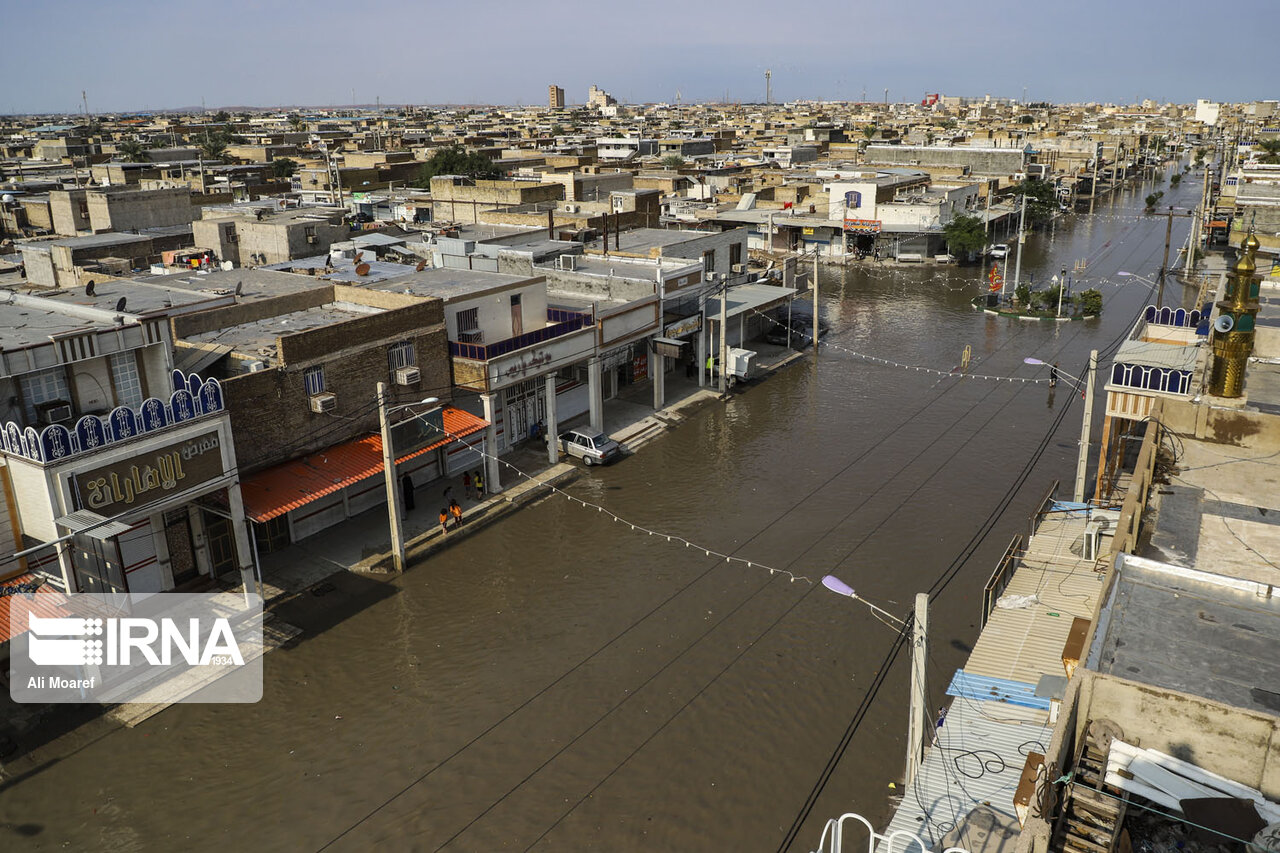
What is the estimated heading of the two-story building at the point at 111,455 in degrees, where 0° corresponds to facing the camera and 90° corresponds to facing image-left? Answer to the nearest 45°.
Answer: approximately 315°

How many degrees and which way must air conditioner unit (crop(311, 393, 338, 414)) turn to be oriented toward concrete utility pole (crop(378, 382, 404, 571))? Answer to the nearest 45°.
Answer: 0° — it already faces it

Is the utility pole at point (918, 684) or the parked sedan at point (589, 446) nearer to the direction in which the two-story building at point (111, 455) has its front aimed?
the utility pole

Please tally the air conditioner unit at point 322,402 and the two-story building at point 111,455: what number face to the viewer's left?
0

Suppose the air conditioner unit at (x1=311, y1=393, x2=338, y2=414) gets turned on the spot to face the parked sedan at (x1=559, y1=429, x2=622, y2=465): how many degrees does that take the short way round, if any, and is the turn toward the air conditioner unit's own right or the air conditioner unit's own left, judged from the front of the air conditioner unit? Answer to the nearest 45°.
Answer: approximately 90° to the air conditioner unit's own left

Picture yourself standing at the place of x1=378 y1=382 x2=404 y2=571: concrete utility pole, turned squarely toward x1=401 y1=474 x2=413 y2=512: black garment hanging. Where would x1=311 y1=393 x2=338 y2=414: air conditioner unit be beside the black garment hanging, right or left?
left

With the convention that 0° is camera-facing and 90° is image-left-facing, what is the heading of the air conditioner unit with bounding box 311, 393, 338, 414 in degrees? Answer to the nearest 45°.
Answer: approximately 315°

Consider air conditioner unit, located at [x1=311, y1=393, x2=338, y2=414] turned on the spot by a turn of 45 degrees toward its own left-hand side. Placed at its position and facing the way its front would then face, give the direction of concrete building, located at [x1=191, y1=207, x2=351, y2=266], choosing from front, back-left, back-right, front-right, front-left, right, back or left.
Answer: left

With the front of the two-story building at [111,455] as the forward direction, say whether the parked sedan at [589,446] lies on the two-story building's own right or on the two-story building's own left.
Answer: on the two-story building's own left

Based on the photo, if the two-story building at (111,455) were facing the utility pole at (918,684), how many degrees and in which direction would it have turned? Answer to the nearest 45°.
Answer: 0° — it already faces it
